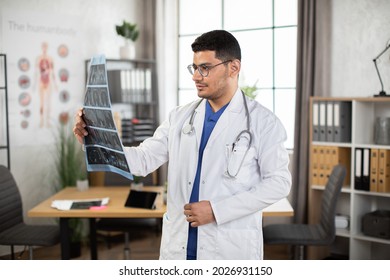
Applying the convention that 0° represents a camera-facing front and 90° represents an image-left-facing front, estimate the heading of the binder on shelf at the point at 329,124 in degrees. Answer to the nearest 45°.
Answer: approximately 0°

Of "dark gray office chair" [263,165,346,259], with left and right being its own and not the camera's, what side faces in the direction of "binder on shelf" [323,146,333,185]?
right

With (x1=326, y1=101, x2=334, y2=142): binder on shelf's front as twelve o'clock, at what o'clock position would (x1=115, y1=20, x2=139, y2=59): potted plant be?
The potted plant is roughly at 3 o'clock from the binder on shelf.

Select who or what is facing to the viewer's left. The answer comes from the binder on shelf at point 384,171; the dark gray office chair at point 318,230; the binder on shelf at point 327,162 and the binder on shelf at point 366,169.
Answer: the dark gray office chair

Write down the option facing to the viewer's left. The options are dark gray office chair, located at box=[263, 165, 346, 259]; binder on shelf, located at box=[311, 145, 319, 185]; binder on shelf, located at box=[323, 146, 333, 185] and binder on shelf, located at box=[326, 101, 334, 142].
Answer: the dark gray office chair

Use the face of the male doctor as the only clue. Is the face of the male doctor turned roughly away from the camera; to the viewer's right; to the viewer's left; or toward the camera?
to the viewer's left
